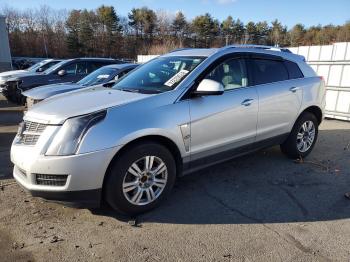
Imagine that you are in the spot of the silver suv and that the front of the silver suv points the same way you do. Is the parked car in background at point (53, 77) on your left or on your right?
on your right

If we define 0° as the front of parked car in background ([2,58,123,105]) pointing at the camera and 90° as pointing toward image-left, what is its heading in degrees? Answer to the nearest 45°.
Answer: approximately 45°

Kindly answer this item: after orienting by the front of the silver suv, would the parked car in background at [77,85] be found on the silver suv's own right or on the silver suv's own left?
on the silver suv's own right

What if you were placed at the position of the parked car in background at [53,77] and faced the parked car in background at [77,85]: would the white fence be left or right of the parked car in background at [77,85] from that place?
left

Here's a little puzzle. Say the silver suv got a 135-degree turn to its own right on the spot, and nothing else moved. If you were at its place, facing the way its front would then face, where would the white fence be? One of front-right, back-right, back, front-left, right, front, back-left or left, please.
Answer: front-right

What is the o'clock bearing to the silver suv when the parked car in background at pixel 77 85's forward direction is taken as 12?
The silver suv is roughly at 10 o'clock from the parked car in background.

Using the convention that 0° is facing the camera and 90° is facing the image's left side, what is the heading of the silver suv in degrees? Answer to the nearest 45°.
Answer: approximately 45°
